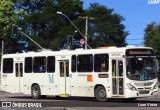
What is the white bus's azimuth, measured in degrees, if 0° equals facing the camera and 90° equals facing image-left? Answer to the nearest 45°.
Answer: approximately 315°
